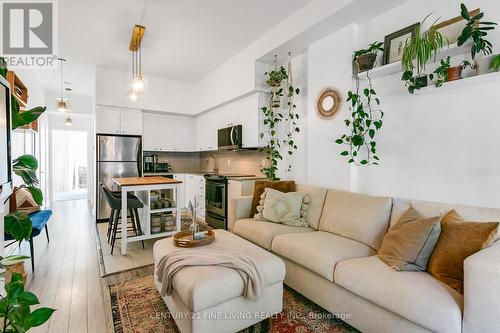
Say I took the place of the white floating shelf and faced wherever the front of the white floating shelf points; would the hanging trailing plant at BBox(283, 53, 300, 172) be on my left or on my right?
on my right

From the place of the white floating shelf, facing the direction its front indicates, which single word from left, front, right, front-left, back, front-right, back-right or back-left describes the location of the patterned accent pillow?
front-right

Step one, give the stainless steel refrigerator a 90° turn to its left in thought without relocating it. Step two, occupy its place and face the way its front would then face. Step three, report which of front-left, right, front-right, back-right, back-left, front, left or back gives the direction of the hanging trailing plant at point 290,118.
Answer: front-right

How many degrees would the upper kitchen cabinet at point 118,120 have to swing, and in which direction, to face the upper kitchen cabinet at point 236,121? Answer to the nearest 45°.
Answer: approximately 45° to its left

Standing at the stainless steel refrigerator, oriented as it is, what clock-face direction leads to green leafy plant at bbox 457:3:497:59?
The green leafy plant is roughly at 11 o'clock from the stainless steel refrigerator.

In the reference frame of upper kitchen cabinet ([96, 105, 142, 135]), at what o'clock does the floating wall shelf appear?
The floating wall shelf is roughly at 11 o'clock from the upper kitchen cabinet.

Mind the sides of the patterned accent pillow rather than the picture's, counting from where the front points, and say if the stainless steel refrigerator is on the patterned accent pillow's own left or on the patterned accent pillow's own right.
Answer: on the patterned accent pillow's own right

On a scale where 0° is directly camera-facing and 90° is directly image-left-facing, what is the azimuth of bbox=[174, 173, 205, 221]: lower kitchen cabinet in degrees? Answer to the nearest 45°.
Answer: approximately 45°

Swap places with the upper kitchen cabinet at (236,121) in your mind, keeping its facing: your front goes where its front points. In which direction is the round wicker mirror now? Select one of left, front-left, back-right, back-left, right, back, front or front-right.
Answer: left

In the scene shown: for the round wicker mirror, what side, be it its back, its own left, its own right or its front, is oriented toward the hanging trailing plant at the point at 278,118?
right

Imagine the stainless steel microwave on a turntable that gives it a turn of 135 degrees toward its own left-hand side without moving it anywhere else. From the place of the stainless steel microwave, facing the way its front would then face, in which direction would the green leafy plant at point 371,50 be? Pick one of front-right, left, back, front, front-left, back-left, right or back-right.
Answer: front-right
